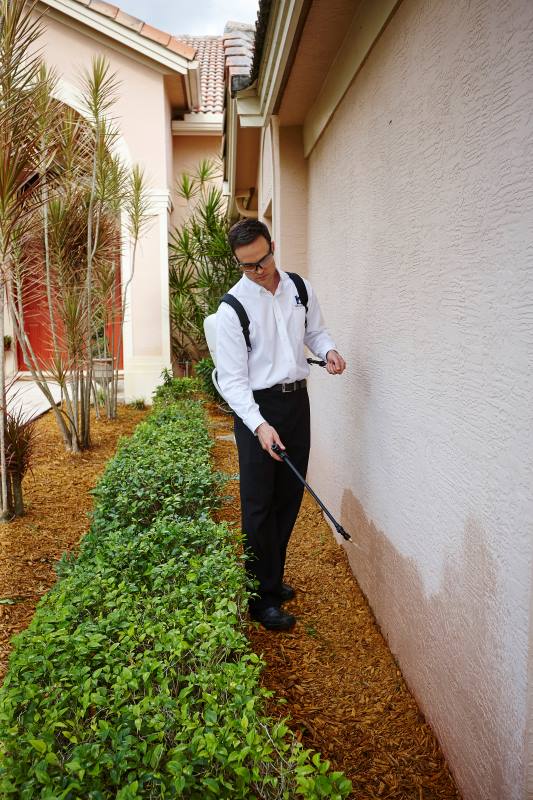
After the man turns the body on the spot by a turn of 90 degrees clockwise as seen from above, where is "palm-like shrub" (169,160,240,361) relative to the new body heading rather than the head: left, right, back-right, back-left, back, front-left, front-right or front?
back-right

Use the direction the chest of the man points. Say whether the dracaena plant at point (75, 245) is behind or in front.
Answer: behind

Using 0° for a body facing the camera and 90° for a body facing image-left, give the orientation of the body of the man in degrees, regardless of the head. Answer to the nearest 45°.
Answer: approximately 315°

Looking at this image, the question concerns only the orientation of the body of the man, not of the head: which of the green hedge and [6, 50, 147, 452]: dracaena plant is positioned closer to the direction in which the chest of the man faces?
the green hedge

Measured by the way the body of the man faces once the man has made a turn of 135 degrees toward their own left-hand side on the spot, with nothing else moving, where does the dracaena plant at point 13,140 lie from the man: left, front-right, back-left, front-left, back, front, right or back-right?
front-left
